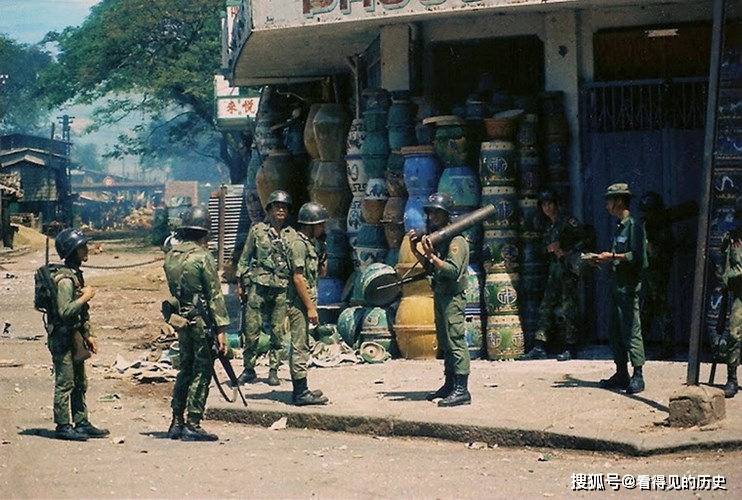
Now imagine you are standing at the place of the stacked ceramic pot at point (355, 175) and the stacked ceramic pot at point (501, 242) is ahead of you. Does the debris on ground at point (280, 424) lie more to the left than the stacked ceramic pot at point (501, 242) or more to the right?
right

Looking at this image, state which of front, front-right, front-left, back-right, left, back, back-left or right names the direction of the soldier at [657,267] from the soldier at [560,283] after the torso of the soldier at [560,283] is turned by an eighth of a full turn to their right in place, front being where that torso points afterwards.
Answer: back

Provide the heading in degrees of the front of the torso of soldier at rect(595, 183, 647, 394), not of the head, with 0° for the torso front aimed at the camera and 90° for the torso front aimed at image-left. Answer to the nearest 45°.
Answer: approximately 90°

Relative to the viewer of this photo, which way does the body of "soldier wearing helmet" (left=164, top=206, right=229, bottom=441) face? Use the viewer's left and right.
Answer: facing away from the viewer and to the right of the viewer

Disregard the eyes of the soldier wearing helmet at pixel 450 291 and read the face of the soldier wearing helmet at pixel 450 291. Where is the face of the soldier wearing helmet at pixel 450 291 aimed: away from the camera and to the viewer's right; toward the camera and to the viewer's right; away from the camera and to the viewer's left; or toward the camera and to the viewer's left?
toward the camera and to the viewer's left

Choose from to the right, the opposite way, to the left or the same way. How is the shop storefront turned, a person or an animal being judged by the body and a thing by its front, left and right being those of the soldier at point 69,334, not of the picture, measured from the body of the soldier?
to the right

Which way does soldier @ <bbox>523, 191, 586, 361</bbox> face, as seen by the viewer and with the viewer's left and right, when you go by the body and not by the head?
facing the viewer and to the left of the viewer

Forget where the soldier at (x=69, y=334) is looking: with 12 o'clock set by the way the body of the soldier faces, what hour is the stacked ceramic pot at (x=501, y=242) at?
The stacked ceramic pot is roughly at 11 o'clock from the soldier.

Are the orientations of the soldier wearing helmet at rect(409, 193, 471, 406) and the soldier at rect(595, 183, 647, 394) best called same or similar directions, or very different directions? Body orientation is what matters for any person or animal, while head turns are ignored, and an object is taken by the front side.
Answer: same or similar directions

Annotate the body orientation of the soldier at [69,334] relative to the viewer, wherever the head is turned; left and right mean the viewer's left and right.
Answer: facing to the right of the viewer

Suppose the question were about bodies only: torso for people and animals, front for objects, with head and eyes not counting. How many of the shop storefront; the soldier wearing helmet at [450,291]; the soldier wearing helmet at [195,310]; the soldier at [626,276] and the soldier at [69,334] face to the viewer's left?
2

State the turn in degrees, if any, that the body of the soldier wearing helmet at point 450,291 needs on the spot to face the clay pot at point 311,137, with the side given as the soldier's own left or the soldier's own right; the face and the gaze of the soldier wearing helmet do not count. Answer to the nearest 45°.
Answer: approximately 90° to the soldier's own right

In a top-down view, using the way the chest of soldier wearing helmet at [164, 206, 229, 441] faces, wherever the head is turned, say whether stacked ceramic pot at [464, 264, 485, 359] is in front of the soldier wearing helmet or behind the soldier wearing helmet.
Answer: in front

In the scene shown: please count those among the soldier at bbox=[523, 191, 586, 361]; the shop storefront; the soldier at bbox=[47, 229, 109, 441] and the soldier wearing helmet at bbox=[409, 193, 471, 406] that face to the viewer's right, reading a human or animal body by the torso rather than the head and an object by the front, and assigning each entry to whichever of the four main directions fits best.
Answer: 1

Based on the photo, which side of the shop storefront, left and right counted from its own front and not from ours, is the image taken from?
front
